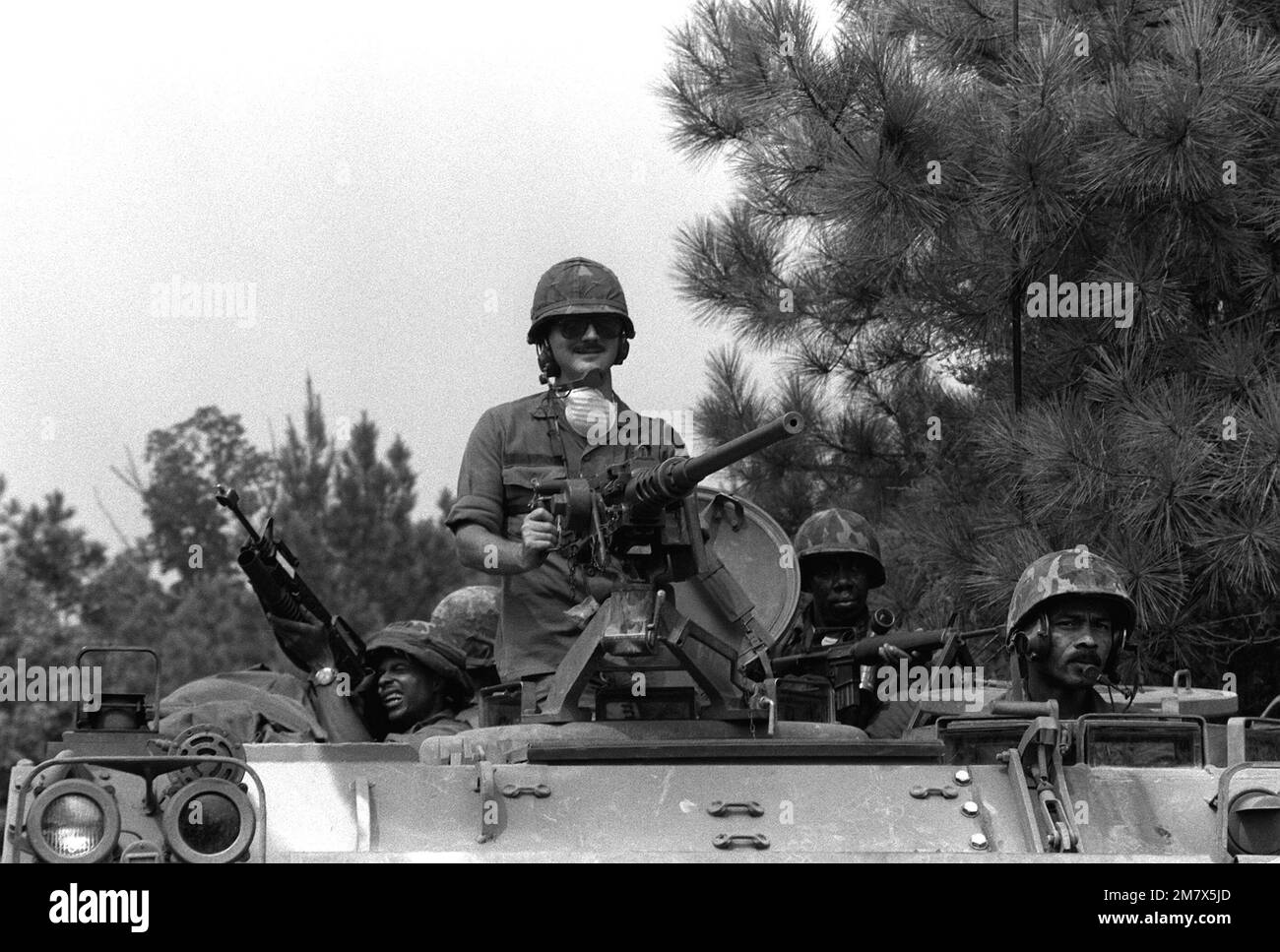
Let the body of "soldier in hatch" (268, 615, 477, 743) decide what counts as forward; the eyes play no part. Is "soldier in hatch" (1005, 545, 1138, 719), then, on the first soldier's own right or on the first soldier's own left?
on the first soldier's own left

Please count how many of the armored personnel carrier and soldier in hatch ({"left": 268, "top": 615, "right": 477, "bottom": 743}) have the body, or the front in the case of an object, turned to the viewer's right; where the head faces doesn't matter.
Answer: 0

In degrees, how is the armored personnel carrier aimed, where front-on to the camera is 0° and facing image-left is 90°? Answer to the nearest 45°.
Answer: approximately 0°

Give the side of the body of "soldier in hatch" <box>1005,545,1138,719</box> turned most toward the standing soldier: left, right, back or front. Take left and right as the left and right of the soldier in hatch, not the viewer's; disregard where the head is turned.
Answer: right

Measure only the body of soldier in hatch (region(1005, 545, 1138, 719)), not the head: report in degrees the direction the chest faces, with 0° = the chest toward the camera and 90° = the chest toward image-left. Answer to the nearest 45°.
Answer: approximately 315°

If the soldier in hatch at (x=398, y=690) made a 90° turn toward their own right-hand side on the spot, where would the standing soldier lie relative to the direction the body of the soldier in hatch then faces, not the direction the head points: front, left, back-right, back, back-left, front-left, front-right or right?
back-right

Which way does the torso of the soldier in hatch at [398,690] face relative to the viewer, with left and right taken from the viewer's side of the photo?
facing the viewer and to the left of the viewer

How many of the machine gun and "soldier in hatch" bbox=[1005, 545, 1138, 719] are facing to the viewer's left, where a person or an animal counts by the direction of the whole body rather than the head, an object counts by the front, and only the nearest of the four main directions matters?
0

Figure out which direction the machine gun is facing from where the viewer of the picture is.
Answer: facing the viewer and to the right of the viewer
